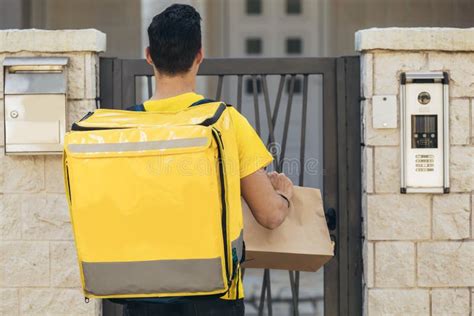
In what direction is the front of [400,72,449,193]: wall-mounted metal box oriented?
toward the camera

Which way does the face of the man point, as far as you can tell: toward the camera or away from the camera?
away from the camera

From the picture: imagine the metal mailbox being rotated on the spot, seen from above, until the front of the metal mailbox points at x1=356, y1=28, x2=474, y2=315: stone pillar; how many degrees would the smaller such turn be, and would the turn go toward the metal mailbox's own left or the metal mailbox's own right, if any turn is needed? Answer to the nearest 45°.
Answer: approximately 90° to the metal mailbox's own left

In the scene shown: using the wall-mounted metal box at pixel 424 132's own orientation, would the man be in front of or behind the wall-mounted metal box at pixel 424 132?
in front

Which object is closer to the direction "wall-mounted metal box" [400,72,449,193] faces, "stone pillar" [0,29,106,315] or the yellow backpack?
the yellow backpack

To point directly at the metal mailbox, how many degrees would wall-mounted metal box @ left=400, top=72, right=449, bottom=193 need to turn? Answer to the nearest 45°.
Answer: approximately 90° to its right

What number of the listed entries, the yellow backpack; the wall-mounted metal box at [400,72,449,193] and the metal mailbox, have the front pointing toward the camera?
3

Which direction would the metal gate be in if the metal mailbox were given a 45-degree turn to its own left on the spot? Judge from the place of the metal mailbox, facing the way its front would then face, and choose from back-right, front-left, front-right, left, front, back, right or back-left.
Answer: front-left

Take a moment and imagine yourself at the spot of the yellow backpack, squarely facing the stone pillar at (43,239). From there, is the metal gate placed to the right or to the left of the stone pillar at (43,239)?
right

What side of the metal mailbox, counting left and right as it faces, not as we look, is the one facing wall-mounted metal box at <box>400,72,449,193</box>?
left

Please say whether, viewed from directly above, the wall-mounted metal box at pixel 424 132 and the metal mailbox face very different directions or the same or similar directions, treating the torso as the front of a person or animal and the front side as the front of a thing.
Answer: same or similar directions

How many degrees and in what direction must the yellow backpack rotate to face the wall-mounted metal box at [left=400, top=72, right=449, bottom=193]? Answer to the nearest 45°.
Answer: approximately 135° to its left

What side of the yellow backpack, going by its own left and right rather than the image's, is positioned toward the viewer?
front

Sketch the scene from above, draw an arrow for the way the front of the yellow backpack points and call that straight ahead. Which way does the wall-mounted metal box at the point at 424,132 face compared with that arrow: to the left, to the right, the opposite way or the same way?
the same way

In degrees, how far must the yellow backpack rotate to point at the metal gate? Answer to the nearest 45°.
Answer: approximately 135° to its left

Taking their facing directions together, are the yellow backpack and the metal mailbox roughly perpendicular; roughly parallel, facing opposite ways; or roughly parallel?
roughly parallel
